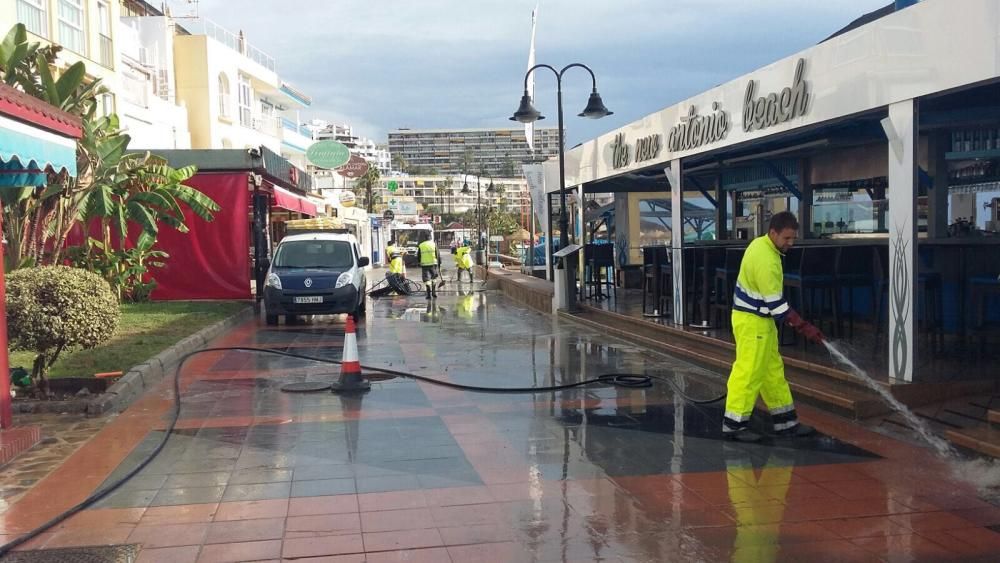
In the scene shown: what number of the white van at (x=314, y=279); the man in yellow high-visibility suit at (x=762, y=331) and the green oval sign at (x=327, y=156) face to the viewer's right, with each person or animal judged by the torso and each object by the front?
1

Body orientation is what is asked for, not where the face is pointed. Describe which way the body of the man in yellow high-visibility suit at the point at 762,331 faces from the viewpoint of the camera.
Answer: to the viewer's right

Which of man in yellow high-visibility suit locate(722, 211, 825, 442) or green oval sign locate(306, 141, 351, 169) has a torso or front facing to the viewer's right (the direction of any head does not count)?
the man in yellow high-visibility suit

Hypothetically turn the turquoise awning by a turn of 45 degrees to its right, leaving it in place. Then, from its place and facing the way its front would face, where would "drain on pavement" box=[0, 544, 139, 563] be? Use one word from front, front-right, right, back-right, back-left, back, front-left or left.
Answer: front

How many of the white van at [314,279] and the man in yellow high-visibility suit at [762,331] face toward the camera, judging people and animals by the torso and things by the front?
1

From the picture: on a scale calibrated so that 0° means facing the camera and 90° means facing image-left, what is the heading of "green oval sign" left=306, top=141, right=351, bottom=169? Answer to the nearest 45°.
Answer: approximately 0°

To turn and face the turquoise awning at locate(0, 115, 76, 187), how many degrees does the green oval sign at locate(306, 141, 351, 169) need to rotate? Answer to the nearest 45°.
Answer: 0° — it already faces it

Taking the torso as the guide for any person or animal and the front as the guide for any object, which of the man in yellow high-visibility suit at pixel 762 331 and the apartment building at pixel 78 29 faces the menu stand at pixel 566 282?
the apartment building

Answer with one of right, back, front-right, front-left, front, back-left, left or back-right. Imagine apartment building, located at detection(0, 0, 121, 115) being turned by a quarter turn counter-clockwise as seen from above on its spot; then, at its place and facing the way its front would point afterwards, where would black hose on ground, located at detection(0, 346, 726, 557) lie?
back-right

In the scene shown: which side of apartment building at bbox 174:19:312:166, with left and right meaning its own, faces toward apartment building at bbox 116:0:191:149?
right

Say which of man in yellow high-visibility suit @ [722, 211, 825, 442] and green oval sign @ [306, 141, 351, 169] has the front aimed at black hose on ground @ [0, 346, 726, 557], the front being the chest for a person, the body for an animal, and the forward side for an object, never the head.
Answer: the green oval sign

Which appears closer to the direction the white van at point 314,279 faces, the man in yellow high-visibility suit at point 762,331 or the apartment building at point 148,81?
the man in yellow high-visibility suit

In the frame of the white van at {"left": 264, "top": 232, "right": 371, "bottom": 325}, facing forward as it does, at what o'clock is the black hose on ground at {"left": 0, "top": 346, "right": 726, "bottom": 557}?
The black hose on ground is roughly at 12 o'clock from the white van.
